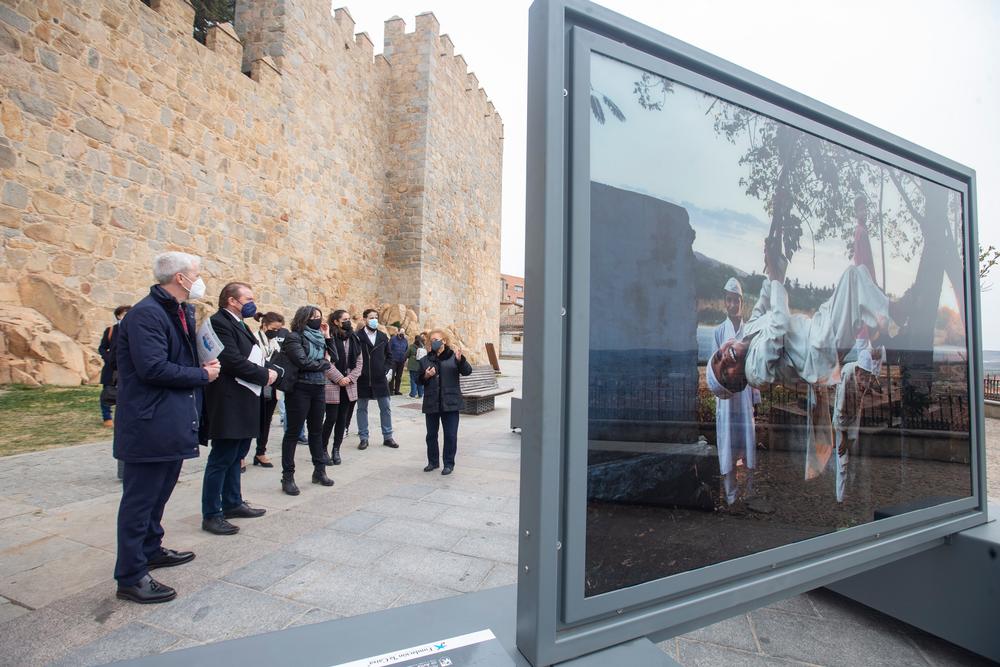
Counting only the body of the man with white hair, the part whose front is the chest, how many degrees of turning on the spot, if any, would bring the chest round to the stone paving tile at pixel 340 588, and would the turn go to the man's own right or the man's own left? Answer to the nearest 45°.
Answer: approximately 45° to the man's own right

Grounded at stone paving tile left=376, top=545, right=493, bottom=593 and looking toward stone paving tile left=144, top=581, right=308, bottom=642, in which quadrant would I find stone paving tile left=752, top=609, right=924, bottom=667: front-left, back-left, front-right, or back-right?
back-left

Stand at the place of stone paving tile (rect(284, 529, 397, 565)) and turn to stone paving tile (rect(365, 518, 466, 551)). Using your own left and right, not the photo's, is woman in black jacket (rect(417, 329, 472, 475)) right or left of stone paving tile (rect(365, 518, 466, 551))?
left

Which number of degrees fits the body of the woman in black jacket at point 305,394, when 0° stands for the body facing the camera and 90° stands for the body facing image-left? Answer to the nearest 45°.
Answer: approximately 315°

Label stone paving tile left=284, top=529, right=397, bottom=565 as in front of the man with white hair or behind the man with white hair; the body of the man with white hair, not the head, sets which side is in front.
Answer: in front

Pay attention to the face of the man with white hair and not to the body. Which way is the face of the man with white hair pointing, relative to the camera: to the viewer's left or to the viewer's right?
to the viewer's right

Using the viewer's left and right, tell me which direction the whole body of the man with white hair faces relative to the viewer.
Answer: facing to the right of the viewer

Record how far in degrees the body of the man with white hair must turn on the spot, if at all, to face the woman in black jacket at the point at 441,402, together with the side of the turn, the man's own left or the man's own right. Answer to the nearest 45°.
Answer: approximately 45° to the man's own left

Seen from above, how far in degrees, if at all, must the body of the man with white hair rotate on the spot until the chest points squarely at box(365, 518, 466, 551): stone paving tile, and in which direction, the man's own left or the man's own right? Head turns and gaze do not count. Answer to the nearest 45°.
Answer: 0° — they already face it

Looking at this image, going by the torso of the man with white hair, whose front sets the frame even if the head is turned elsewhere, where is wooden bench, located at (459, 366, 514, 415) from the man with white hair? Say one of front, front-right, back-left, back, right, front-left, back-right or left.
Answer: front-left

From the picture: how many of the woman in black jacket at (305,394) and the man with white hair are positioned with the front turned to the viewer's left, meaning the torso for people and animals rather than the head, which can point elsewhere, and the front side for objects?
0

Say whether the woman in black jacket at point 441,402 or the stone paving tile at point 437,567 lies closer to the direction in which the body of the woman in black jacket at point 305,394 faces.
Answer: the stone paving tile
